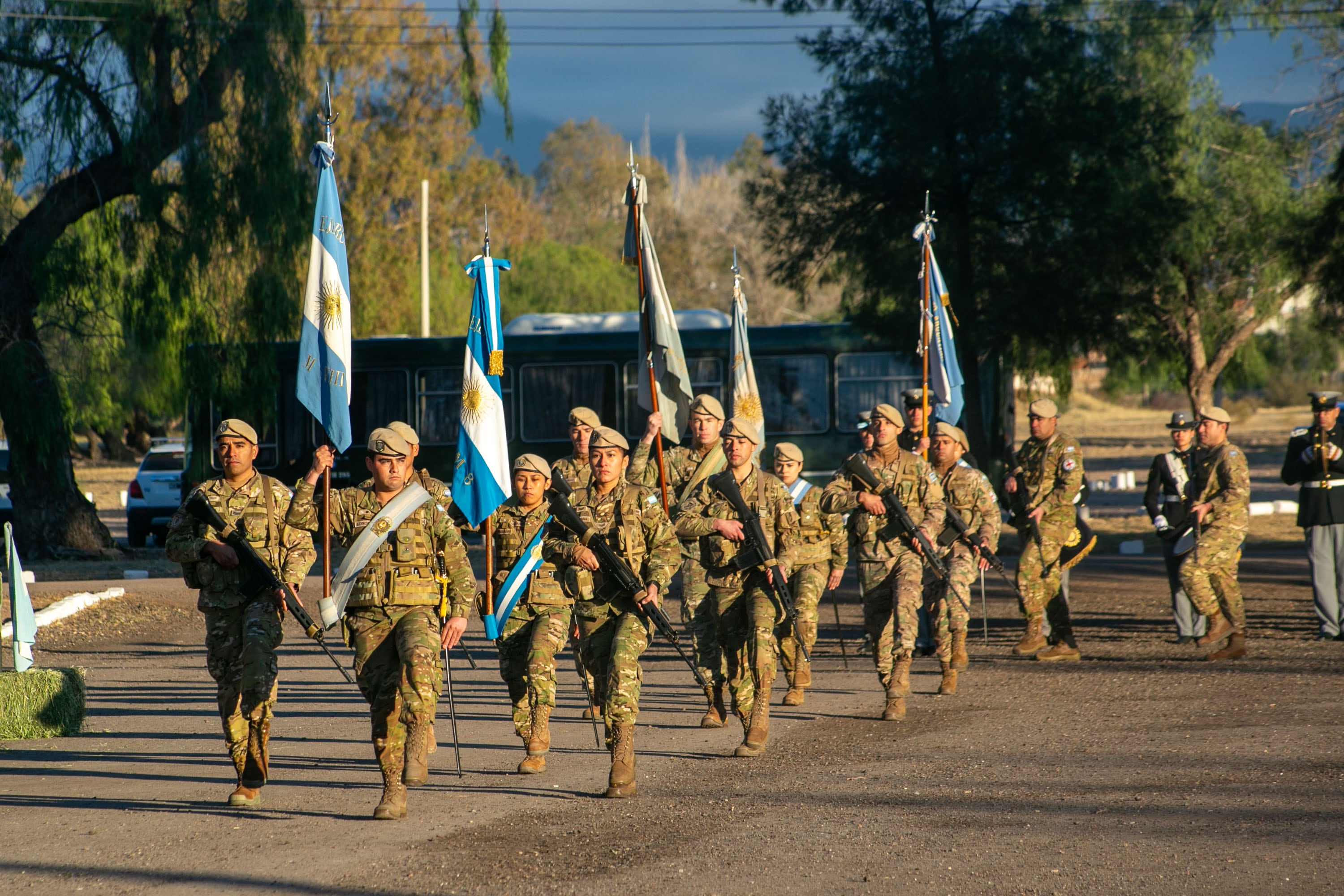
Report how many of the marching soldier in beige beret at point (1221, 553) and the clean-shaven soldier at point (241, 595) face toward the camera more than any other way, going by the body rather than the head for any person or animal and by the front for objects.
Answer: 1

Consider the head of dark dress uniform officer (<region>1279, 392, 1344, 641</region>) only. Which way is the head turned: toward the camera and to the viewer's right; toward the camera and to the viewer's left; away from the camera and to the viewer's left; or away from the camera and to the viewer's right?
toward the camera and to the viewer's left

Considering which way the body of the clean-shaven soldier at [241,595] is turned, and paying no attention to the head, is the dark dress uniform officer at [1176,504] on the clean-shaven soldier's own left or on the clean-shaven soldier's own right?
on the clean-shaven soldier's own left

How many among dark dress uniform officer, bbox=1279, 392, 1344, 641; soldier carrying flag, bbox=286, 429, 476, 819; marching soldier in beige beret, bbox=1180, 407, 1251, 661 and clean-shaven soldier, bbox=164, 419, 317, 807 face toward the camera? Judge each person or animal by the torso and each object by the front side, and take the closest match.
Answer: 3

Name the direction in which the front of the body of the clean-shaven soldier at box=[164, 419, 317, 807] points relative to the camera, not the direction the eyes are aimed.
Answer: toward the camera

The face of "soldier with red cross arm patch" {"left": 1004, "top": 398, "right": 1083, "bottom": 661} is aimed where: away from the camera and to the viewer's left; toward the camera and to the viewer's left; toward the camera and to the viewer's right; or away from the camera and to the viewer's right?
toward the camera and to the viewer's left

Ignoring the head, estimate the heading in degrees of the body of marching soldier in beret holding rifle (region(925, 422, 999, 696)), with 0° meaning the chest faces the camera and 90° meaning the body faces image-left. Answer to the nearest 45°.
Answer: approximately 45°

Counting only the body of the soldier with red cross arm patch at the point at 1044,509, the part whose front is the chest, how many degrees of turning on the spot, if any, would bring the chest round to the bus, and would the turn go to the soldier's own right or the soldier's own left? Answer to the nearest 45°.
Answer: approximately 90° to the soldier's own right

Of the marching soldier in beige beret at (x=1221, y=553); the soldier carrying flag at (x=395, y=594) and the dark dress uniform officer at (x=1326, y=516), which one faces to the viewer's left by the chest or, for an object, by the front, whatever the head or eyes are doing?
the marching soldier in beige beret at (x=1221, y=553)

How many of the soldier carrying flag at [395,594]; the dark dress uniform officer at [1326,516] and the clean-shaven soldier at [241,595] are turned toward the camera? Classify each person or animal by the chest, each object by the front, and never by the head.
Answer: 3

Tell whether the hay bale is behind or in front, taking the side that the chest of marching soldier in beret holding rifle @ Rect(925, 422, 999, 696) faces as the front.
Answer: in front

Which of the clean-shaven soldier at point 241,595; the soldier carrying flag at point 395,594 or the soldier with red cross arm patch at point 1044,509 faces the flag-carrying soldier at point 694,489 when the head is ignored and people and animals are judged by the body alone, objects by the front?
the soldier with red cross arm patch at point 1044,509

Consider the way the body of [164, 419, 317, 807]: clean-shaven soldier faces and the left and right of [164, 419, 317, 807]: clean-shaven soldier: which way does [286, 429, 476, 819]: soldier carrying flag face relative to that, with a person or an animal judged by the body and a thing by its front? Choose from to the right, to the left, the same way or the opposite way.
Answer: the same way

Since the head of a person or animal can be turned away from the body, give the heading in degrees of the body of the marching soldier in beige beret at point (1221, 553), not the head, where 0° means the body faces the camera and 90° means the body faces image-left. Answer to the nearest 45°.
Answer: approximately 90°

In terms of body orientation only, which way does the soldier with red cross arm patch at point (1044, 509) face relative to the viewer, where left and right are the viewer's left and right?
facing the viewer and to the left of the viewer

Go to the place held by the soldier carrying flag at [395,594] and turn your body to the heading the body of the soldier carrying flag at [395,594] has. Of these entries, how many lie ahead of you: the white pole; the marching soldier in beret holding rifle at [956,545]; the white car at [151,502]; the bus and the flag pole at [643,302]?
0

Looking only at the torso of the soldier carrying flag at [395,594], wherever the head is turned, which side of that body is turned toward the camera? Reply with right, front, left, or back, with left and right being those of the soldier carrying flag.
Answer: front

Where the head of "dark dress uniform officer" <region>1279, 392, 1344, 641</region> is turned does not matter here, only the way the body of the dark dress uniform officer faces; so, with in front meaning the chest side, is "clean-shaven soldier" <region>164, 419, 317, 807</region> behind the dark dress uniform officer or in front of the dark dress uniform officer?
in front
